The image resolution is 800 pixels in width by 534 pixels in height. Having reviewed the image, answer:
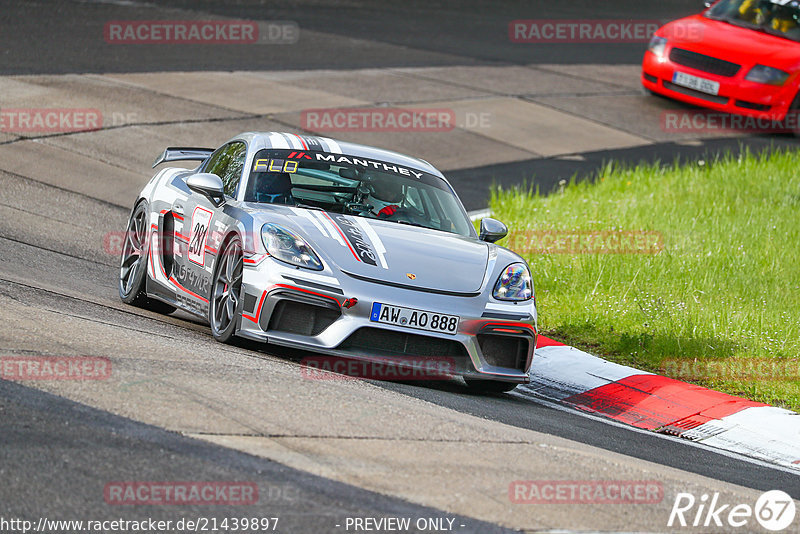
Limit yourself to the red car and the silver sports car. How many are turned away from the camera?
0

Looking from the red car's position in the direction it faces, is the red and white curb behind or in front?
in front

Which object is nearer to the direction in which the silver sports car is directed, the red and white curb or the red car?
the red and white curb

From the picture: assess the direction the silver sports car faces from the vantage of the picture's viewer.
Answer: facing the viewer and to the right of the viewer

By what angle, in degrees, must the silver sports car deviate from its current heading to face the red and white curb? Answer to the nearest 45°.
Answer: approximately 45° to its left

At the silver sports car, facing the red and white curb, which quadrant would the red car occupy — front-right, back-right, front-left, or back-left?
front-left

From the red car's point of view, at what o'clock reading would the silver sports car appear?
The silver sports car is roughly at 11 o'clock from the red car.

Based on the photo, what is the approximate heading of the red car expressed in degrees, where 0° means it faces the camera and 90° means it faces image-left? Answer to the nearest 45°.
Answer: approximately 45°

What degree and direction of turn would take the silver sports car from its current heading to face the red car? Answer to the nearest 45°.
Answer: approximately 90° to its left
